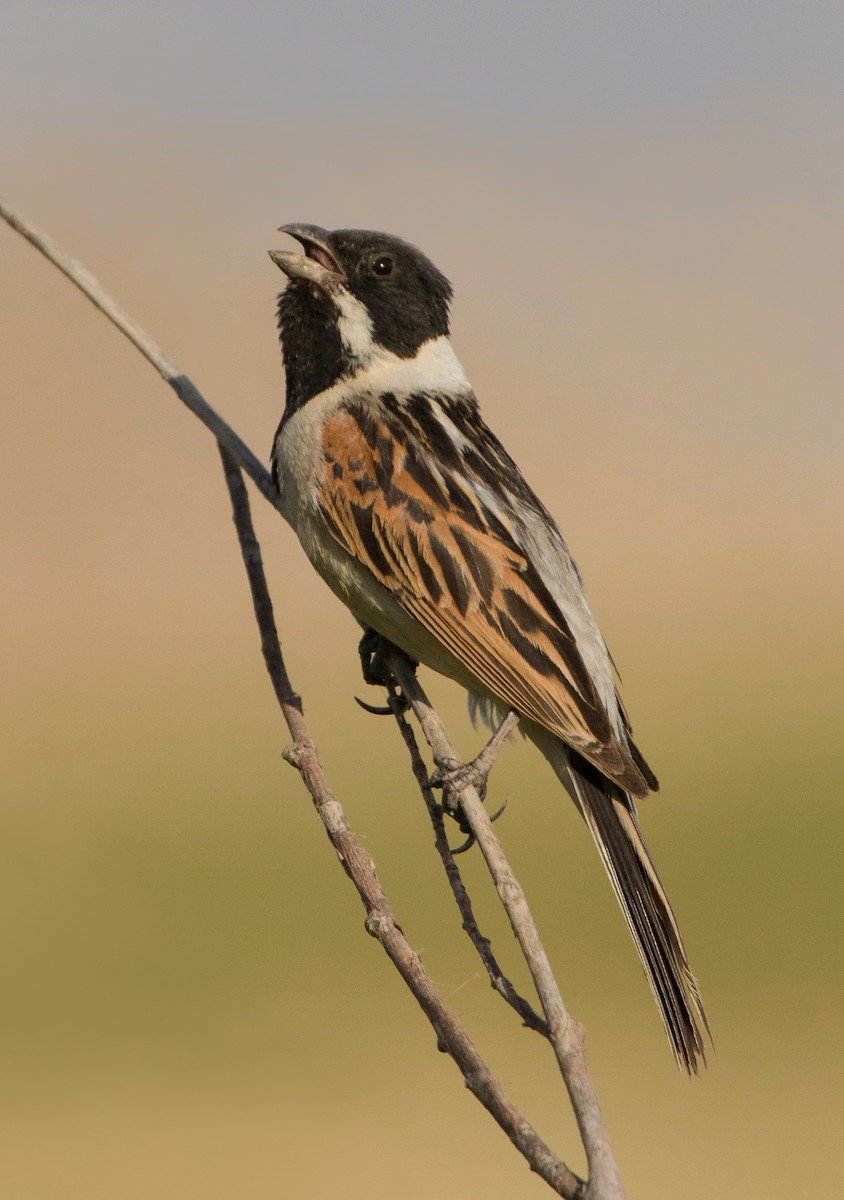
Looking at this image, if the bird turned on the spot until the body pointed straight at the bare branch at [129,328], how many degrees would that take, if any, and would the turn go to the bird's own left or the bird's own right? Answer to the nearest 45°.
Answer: approximately 45° to the bird's own left

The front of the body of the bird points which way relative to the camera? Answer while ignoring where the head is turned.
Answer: to the viewer's left
